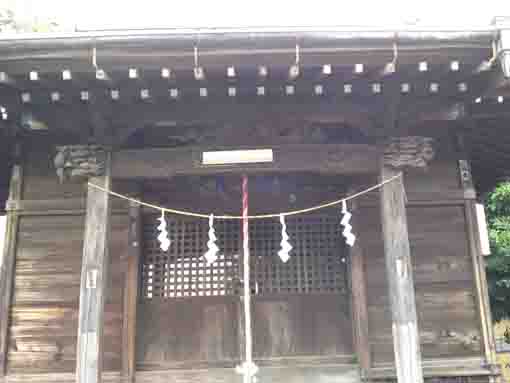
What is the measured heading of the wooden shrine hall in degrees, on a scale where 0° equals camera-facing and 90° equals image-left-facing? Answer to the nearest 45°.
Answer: approximately 0°

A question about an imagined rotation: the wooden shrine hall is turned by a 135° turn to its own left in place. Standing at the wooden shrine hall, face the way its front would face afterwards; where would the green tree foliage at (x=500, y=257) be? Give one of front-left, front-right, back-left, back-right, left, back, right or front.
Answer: front
